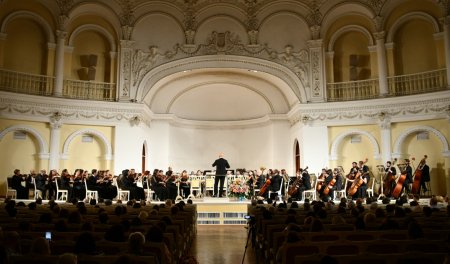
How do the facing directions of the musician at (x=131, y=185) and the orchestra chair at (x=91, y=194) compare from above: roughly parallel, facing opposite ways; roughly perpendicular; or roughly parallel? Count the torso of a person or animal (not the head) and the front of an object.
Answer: roughly parallel

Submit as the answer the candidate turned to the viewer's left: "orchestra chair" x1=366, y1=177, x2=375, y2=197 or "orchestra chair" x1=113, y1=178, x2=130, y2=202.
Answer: "orchestra chair" x1=366, y1=177, x2=375, y2=197

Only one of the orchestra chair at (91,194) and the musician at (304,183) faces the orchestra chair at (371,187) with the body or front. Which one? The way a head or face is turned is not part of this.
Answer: the orchestra chair at (91,194)

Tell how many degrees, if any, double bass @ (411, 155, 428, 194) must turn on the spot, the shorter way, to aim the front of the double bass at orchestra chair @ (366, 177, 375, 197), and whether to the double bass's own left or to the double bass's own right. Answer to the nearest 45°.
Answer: approximately 90° to the double bass's own right

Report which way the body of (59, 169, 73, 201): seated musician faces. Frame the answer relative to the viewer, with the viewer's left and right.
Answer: facing to the right of the viewer

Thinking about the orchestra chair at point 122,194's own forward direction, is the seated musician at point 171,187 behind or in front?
in front

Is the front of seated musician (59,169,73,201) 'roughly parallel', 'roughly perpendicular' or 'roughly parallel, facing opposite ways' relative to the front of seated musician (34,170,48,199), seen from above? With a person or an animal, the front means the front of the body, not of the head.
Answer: roughly parallel

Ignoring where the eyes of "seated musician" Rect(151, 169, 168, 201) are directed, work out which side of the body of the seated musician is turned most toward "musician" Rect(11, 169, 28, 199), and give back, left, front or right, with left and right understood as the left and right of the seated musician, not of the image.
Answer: back

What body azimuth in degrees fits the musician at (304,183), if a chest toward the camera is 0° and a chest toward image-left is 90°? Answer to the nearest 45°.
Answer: approximately 90°

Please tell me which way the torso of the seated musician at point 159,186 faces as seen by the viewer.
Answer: to the viewer's right

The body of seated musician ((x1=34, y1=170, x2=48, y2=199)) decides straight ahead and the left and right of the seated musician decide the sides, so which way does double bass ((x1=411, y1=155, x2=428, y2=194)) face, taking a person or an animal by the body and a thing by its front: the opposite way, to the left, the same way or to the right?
the opposite way

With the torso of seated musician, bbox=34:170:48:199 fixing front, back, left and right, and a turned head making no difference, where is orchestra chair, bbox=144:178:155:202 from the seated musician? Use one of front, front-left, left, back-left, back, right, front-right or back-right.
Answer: front

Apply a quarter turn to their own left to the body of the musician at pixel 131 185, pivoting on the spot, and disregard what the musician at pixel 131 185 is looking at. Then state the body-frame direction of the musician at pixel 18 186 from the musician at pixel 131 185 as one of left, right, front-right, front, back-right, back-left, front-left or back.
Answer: left

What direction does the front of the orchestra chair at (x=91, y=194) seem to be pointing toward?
to the viewer's right

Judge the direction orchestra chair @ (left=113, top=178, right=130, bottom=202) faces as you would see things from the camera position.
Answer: facing to the right of the viewer

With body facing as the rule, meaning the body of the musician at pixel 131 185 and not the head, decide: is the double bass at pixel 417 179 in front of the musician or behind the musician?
in front

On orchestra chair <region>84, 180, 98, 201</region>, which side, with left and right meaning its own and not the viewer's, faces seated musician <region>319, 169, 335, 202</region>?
front

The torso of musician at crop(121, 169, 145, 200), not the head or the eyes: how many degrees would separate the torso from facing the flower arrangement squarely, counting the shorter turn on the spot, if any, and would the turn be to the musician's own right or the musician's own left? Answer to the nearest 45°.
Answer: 0° — they already face it

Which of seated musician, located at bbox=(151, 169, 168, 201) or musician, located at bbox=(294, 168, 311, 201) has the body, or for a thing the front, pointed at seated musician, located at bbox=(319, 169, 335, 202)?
seated musician, located at bbox=(151, 169, 168, 201)

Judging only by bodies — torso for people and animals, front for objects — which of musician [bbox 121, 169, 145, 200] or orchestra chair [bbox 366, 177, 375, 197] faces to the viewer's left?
the orchestra chair
